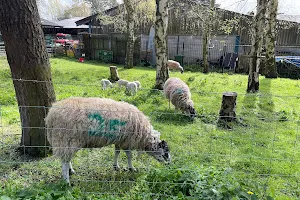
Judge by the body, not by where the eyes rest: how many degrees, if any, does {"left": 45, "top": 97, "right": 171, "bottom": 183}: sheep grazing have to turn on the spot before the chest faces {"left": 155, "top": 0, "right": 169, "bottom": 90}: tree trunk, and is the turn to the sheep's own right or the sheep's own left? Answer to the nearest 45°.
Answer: approximately 90° to the sheep's own left

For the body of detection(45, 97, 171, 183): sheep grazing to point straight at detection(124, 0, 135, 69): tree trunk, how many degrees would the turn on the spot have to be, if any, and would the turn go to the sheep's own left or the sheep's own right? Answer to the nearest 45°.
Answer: approximately 90° to the sheep's own left

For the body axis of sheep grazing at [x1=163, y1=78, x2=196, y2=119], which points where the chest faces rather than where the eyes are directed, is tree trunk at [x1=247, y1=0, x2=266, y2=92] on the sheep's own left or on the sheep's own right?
on the sheep's own left

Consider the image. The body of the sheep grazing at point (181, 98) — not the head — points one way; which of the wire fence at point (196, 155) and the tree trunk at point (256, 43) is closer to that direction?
the wire fence

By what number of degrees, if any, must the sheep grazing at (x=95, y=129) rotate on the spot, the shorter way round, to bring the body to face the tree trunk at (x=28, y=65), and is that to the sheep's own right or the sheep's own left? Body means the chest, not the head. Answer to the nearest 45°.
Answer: approximately 135° to the sheep's own left

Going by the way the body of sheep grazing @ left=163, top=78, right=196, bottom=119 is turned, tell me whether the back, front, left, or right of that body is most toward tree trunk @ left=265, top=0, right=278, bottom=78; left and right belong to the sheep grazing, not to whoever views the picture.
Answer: left

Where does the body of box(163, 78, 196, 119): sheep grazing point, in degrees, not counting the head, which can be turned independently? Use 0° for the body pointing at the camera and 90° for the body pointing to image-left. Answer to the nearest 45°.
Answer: approximately 315°

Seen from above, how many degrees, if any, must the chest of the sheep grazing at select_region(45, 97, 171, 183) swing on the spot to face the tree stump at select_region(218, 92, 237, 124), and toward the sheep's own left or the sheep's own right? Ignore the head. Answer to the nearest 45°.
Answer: approximately 45° to the sheep's own left

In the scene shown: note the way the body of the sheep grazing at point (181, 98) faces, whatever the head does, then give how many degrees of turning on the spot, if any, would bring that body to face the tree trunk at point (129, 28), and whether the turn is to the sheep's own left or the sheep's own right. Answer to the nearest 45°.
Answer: approximately 135° to the sheep's own left

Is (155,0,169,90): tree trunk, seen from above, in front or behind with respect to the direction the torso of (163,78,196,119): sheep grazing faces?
behind

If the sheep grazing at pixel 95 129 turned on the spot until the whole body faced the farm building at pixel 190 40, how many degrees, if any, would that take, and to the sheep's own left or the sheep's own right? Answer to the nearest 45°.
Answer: approximately 90° to the sheep's own left

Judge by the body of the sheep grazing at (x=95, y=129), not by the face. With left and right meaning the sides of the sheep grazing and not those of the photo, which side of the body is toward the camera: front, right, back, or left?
right

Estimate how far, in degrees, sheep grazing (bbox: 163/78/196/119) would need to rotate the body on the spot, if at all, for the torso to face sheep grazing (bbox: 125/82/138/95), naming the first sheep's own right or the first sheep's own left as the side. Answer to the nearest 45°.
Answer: approximately 180°

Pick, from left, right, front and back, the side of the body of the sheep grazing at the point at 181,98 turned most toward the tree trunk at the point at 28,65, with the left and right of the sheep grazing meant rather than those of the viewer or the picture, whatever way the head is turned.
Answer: right

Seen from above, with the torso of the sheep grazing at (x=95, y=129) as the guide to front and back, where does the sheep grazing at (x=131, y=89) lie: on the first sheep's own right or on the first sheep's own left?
on the first sheep's own left
